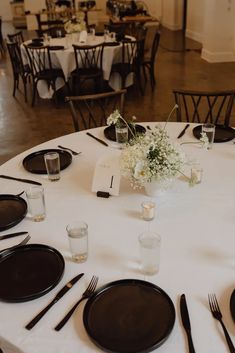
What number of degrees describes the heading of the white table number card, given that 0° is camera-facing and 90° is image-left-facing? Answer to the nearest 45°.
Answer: approximately 0°

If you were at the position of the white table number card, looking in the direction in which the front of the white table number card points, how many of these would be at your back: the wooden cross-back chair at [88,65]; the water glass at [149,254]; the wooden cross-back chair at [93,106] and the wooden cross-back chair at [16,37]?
3

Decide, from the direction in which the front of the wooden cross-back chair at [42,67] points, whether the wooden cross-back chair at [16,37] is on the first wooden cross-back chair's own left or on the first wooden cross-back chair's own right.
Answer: on the first wooden cross-back chair's own left

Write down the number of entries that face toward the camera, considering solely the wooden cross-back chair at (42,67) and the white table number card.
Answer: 1

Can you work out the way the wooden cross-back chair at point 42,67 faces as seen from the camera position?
facing away from the viewer and to the right of the viewer

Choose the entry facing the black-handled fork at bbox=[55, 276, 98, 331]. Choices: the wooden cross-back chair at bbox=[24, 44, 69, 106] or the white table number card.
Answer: the white table number card

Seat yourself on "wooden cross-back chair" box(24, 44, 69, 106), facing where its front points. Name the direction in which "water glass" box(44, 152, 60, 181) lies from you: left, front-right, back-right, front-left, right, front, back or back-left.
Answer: back-right

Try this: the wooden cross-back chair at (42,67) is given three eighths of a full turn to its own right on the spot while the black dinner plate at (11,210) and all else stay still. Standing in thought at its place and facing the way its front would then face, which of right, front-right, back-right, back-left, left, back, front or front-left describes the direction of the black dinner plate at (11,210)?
front

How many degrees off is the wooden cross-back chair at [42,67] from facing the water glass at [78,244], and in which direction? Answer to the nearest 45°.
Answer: approximately 135° to its right

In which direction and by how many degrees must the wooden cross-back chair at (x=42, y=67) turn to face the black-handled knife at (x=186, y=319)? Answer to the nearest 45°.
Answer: approximately 135° to its right

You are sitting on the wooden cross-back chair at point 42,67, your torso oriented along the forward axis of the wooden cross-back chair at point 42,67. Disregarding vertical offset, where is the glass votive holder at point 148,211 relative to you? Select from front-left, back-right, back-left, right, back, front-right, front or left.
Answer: back-right

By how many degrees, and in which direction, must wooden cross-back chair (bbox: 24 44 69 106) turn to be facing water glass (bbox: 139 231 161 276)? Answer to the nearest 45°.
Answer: approximately 135° to its right

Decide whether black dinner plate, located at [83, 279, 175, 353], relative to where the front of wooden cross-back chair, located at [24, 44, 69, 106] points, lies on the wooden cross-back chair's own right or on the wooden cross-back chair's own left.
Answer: on the wooden cross-back chair's own right
